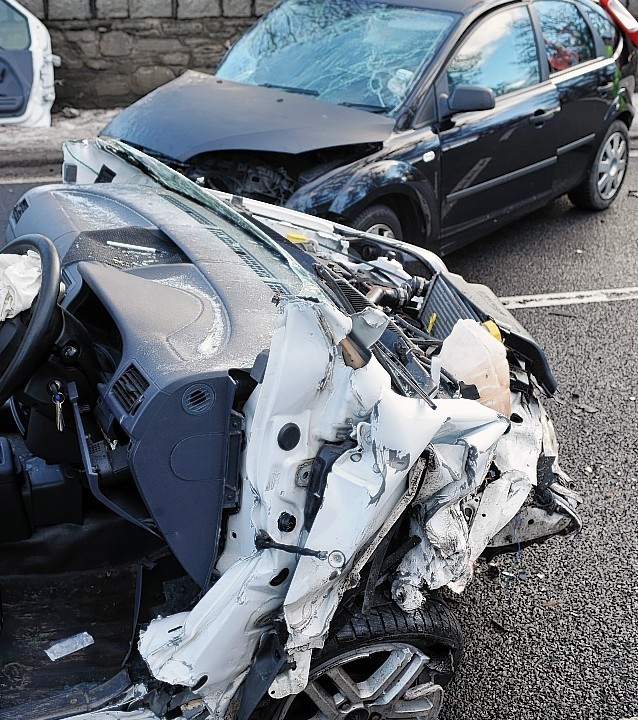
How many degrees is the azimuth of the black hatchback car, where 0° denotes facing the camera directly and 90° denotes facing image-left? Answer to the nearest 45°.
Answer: approximately 45°

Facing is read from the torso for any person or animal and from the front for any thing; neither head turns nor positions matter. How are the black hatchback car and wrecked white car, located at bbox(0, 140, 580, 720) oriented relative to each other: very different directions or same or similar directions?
very different directions

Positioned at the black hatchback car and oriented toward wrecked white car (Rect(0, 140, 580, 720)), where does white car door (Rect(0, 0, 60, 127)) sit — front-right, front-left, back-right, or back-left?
back-right

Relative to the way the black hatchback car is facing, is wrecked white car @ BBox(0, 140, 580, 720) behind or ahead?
ahead

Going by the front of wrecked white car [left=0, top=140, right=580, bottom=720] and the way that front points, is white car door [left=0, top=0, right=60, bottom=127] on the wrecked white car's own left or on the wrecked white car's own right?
on the wrecked white car's own left

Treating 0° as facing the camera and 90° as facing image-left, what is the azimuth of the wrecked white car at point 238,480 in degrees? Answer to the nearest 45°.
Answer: approximately 225°

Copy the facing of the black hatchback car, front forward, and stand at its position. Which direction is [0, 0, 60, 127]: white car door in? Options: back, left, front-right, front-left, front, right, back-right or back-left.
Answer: right

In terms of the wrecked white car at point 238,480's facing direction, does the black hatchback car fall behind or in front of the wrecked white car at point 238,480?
in front
